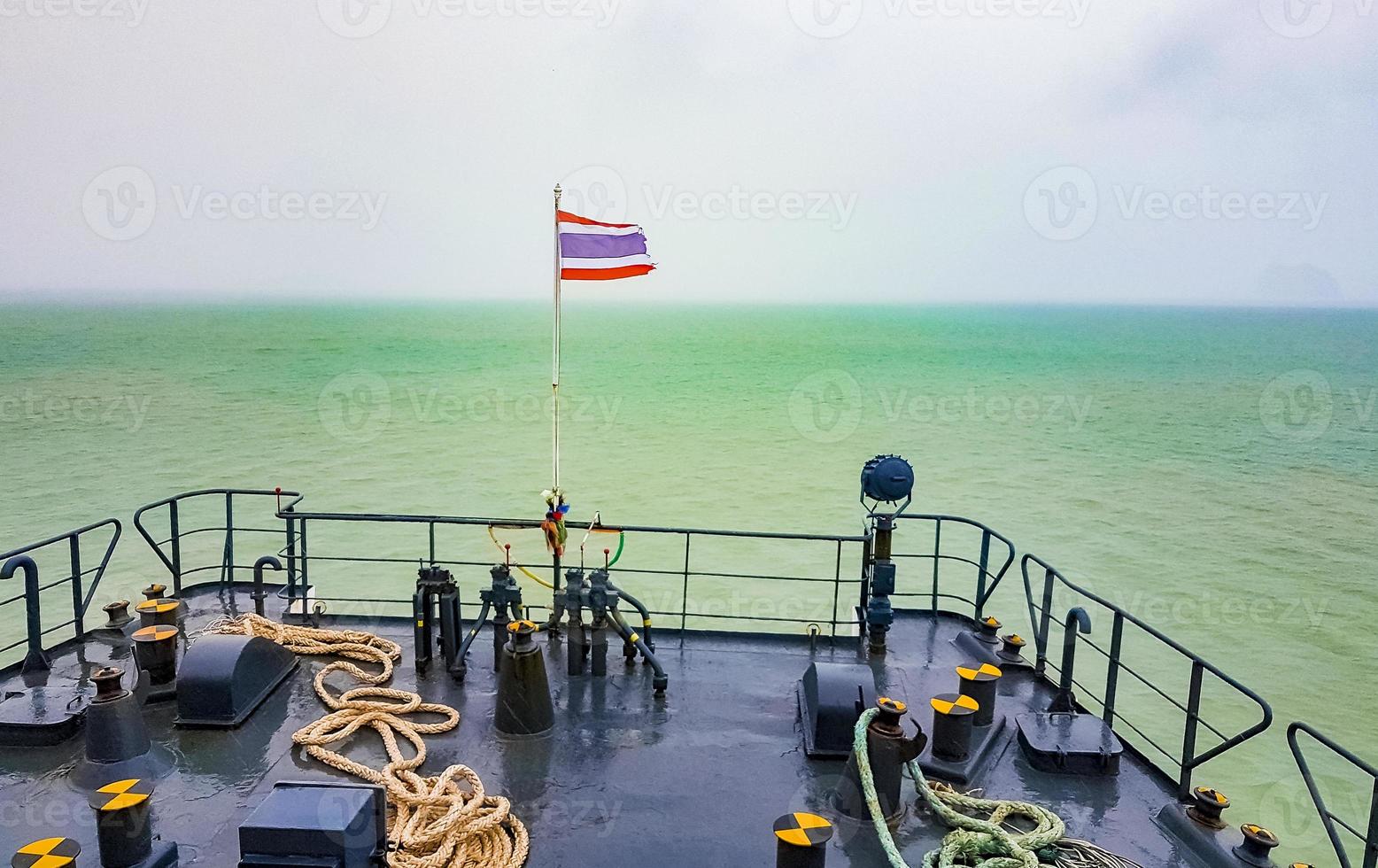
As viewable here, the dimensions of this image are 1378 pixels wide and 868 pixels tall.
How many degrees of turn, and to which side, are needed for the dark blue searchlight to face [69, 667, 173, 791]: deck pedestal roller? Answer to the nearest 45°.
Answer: approximately 90° to its left

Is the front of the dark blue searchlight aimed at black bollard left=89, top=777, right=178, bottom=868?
no

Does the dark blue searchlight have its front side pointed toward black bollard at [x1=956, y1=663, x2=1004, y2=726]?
no

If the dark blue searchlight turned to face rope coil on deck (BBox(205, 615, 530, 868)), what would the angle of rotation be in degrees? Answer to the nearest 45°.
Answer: approximately 90° to its left

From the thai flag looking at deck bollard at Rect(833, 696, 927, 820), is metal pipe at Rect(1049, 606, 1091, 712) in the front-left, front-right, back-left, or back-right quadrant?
front-left

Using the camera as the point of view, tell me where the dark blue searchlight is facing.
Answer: facing away from the viewer and to the left of the viewer

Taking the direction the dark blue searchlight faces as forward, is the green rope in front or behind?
behind

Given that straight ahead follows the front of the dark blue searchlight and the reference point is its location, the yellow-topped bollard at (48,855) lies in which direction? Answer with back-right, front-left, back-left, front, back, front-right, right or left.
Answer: left

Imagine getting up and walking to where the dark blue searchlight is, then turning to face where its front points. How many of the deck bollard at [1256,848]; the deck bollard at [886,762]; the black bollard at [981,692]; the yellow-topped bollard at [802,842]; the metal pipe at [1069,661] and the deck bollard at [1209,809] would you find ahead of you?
0

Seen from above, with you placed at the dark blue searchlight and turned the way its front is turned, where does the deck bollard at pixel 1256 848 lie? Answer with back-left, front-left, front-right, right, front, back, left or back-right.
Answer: back

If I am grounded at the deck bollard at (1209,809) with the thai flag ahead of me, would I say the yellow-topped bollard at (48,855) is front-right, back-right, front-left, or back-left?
front-left

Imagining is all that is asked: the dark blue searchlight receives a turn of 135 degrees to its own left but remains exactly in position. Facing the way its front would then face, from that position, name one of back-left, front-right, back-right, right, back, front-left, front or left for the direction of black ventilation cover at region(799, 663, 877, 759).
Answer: front

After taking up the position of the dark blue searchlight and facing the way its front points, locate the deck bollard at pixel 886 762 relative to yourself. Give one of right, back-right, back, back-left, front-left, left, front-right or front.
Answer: back-left

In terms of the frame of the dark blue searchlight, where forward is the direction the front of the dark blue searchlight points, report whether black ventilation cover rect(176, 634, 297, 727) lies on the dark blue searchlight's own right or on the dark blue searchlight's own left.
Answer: on the dark blue searchlight's own left

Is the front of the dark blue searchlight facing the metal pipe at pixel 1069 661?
no

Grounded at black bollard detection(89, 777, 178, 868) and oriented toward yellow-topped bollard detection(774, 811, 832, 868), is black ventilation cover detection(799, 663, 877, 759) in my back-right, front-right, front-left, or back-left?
front-left
